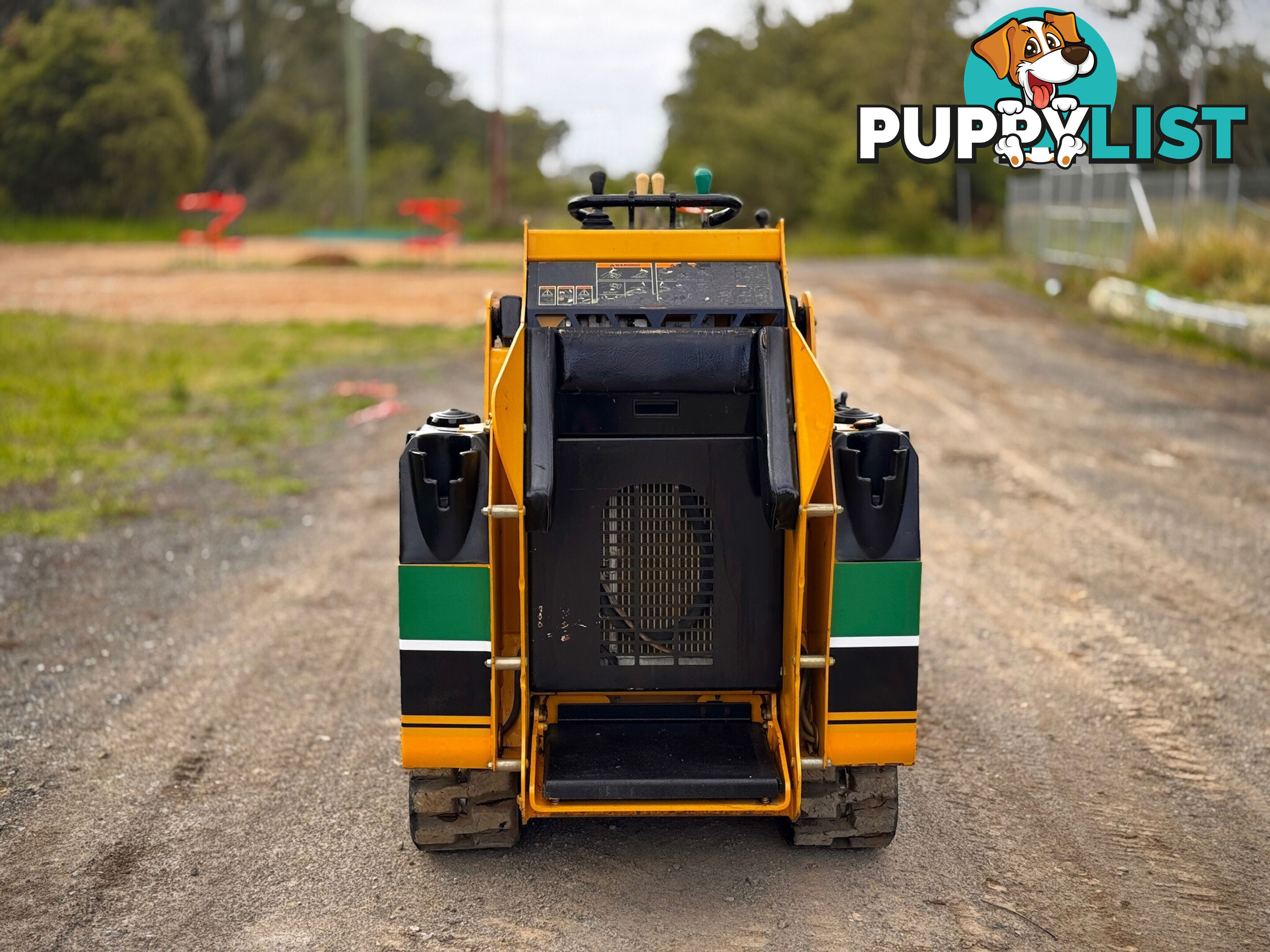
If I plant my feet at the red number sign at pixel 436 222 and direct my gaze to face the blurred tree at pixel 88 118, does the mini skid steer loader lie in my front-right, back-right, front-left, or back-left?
back-left

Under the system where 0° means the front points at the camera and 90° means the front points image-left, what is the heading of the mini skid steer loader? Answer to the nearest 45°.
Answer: approximately 180°

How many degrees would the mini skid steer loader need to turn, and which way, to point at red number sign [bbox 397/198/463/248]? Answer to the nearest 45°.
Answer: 0° — it already faces it

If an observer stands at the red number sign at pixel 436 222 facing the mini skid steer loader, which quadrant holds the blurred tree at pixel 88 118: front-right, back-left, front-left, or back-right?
back-right

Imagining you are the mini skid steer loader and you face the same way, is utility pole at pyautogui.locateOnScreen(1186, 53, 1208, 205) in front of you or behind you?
in front

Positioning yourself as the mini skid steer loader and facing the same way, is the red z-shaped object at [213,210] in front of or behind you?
in front

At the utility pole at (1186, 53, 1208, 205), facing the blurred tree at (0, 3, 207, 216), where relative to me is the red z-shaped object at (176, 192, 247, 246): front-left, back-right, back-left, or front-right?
front-left
